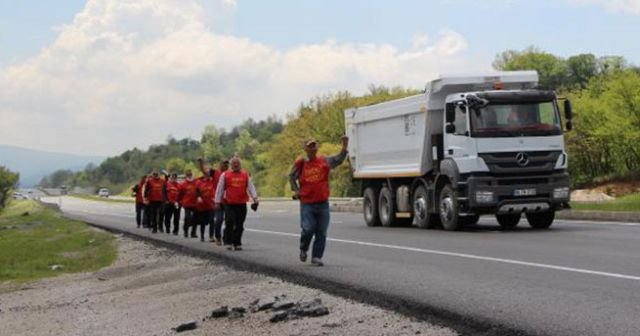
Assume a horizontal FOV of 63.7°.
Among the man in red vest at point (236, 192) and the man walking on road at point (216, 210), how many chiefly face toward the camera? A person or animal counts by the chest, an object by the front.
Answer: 2

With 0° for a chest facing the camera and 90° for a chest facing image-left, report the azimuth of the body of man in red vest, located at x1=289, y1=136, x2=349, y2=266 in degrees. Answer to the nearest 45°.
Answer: approximately 0°

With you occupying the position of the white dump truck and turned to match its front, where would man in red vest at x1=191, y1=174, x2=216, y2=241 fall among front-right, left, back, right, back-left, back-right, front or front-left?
back-right

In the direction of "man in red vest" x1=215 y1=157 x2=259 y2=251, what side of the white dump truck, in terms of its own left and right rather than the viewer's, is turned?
right

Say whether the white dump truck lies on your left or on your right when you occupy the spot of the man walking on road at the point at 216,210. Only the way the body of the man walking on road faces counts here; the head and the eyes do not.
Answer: on your left

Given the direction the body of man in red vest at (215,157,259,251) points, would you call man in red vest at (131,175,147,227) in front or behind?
behind

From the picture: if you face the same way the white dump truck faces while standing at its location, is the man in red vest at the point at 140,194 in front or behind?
behind
